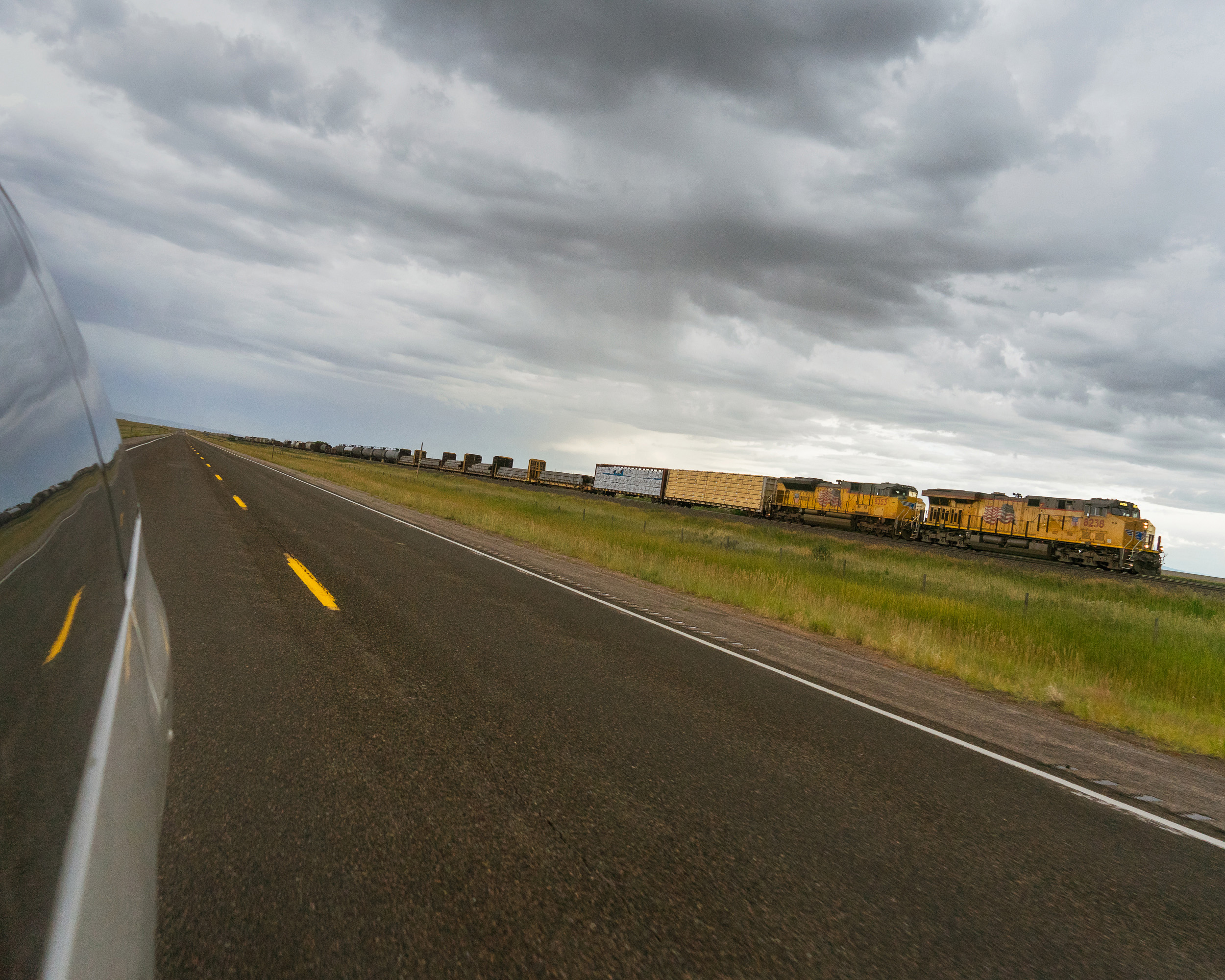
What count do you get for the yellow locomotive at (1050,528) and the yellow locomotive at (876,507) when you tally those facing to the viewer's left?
0

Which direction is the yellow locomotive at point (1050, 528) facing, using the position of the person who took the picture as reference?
facing the viewer and to the right of the viewer

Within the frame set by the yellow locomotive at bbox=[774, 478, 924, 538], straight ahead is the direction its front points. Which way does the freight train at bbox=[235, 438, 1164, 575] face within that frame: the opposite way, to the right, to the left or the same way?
the same way

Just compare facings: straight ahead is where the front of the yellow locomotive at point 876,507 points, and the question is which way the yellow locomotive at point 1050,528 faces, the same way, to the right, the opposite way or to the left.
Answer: the same way

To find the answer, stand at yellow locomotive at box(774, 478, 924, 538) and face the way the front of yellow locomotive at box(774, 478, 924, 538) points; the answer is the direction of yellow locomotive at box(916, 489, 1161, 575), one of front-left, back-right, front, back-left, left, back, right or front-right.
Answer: front

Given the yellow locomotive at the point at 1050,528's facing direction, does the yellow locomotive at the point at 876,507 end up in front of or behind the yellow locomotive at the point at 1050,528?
behind

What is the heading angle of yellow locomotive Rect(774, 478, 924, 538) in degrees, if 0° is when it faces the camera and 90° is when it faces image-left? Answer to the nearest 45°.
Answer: approximately 315°
